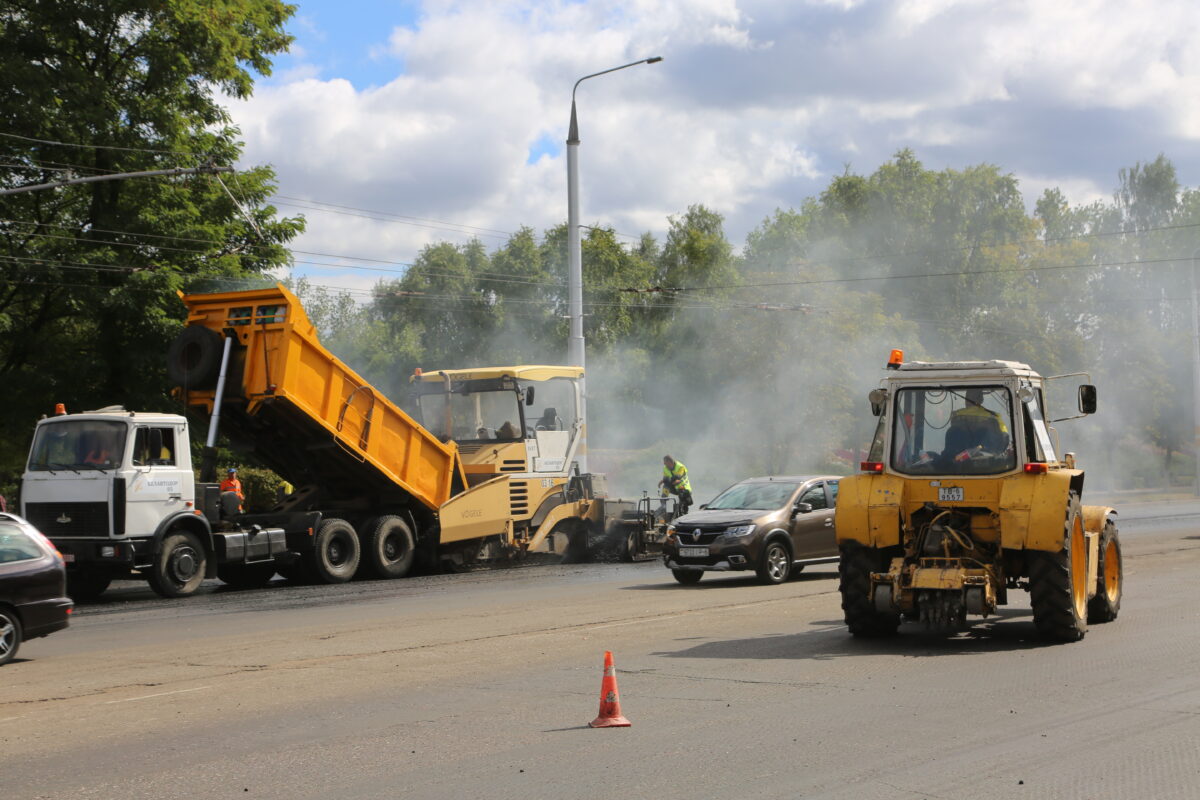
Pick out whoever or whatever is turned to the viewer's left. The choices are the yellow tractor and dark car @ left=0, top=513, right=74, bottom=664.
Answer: the dark car

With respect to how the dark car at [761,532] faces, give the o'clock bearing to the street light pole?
The street light pole is roughly at 4 o'clock from the dark car.

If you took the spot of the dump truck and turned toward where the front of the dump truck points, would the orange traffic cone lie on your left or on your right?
on your left

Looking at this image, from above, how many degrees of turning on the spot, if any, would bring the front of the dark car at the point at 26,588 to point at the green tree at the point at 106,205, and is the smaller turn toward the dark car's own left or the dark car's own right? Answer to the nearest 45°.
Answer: approximately 90° to the dark car's own right

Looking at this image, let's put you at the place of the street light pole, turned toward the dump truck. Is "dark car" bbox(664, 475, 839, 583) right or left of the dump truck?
left

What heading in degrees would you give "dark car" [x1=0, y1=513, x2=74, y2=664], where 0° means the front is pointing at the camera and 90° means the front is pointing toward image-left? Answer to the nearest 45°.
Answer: approximately 90°

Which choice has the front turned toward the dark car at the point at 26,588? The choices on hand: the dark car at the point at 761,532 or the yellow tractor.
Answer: the dark car at the point at 761,532

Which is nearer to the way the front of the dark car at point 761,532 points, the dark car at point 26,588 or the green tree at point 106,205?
the dark car

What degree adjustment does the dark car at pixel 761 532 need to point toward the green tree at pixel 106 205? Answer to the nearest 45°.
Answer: approximately 90° to its right

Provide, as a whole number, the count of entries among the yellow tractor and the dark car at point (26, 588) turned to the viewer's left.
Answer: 1

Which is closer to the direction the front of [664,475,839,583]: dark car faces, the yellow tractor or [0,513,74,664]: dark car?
the dark car
